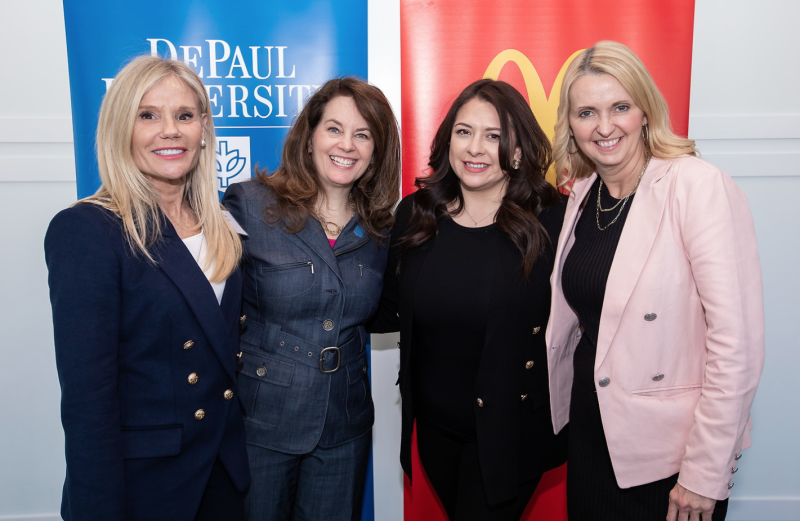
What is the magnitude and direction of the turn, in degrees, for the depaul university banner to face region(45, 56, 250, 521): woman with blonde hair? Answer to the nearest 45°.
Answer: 0° — it already faces them

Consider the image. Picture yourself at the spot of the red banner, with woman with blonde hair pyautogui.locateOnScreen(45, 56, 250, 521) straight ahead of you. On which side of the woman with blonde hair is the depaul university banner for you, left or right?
right

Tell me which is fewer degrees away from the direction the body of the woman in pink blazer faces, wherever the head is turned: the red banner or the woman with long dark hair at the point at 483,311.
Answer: the woman with long dark hair

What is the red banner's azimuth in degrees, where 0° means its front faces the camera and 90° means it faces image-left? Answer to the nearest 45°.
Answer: approximately 0°

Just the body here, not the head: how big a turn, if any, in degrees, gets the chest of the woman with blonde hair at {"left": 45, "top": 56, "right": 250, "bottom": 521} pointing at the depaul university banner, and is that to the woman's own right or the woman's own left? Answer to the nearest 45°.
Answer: approximately 135° to the woman's own left

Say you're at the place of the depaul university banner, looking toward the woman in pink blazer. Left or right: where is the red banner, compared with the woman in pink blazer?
left

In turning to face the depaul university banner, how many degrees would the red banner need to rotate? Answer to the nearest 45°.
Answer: approximately 90° to its right

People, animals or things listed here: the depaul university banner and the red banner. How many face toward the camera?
2

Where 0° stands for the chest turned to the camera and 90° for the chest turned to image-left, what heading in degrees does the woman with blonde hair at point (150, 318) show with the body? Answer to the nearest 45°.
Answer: approximately 315°

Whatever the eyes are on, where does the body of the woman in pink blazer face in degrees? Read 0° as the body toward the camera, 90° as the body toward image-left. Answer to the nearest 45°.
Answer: approximately 45°
